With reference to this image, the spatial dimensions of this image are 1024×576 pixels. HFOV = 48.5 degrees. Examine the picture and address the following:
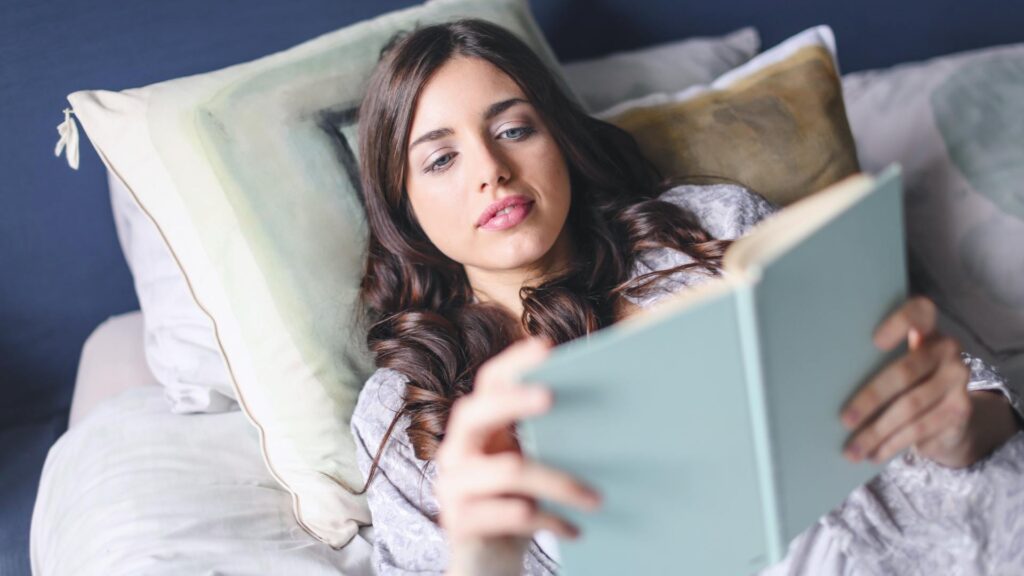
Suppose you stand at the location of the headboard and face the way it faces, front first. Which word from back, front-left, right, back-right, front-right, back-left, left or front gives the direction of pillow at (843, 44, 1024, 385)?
left

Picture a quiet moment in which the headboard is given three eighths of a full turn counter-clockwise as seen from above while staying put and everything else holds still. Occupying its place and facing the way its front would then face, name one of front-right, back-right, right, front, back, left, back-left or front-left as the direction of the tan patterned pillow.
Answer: front-right

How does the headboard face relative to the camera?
toward the camera

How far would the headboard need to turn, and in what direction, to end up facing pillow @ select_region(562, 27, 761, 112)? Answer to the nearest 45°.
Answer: approximately 90° to its left
